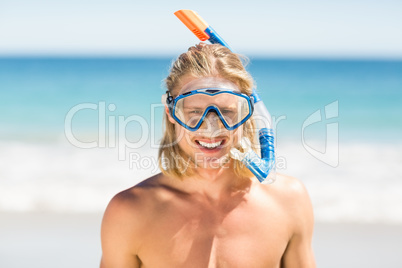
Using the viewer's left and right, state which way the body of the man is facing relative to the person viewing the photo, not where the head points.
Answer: facing the viewer

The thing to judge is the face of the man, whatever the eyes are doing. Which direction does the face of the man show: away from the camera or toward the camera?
toward the camera
